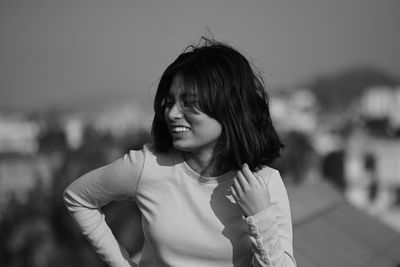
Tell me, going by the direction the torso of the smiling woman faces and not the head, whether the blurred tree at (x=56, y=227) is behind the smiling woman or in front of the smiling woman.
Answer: behind

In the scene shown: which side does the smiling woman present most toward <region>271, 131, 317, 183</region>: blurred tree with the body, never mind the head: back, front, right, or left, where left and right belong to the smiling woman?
back

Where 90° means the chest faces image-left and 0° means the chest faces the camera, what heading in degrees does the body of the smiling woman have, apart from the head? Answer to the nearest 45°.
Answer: approximately 0°
